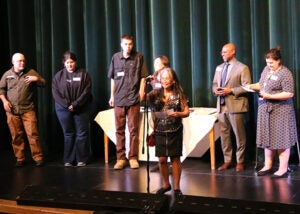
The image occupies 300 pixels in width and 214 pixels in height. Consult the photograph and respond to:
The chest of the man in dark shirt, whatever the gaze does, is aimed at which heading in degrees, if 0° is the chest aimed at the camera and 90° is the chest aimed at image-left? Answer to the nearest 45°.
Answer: approximately 0°

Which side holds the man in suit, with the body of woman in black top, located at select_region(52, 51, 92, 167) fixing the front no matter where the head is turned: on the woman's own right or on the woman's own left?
on the woman's own left

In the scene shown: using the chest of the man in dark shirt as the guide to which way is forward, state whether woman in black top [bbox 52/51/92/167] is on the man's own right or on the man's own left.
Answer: on the man's own right

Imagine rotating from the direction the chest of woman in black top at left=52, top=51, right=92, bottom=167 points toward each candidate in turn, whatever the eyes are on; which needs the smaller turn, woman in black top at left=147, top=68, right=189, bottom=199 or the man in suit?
the woman in black top

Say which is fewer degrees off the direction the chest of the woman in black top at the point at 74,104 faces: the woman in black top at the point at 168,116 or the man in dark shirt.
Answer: the woman in black top

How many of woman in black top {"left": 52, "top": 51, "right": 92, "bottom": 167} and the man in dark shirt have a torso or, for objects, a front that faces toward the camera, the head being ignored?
2
